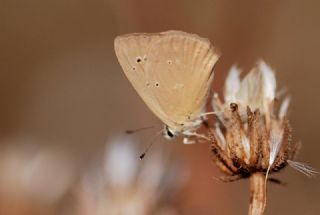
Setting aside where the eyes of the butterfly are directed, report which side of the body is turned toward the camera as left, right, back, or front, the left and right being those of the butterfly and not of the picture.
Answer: left

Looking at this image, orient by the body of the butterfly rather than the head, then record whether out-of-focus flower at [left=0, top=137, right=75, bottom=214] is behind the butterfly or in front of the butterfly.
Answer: in front
